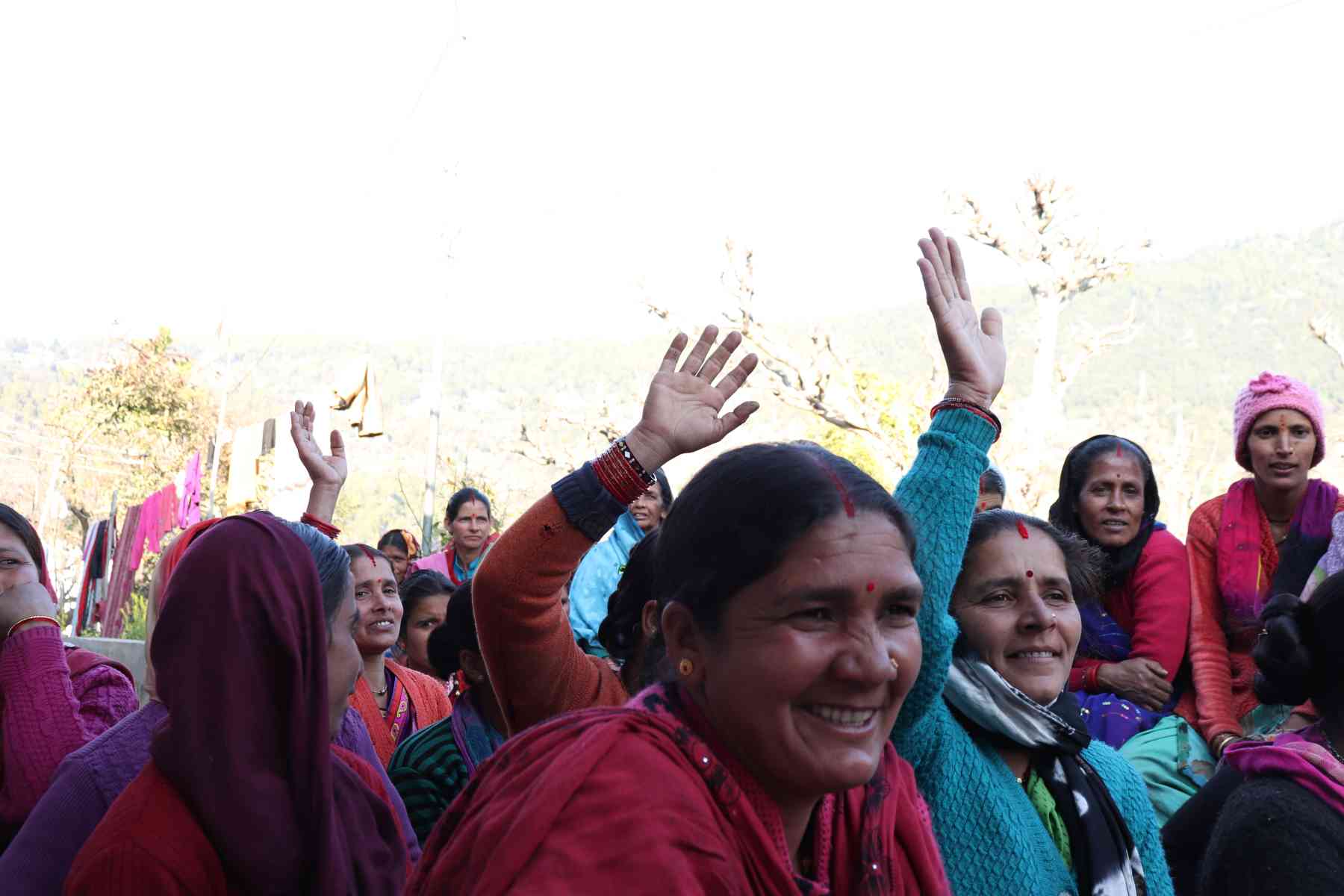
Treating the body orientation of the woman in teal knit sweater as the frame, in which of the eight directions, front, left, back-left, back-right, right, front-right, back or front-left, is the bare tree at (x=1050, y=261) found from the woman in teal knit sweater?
back-left

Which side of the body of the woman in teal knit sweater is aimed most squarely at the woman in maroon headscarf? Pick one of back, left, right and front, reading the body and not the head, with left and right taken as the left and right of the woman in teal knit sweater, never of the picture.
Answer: right

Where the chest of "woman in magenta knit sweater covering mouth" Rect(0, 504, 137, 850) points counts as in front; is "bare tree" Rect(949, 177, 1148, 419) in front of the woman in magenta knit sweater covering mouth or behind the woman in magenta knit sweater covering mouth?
behind

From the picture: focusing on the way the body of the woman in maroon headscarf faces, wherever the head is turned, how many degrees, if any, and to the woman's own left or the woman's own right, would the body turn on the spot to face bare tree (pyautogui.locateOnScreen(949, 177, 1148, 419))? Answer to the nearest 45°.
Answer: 0° — they already face it

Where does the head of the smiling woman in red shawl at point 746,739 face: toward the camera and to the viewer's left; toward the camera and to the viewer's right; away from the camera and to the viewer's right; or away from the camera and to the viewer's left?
toward the camera and to the viewer's right

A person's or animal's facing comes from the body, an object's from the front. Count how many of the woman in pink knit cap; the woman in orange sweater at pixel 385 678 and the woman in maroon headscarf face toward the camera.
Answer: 2

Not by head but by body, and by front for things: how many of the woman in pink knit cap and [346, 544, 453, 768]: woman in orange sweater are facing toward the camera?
2

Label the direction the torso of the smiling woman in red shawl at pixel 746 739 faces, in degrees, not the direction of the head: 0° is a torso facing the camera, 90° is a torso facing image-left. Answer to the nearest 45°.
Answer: approximately 315°

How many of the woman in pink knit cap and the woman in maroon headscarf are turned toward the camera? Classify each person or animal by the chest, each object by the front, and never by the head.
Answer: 1

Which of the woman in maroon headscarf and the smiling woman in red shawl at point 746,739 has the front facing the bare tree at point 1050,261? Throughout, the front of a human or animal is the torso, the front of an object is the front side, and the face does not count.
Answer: the woman in maroon headscarf
